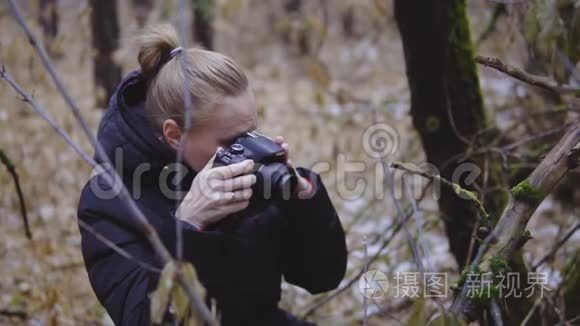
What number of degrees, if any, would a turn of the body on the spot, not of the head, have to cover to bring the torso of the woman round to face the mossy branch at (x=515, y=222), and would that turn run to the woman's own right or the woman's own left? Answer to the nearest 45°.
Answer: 0° — they already face it

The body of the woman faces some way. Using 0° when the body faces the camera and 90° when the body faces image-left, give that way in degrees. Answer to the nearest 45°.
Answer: approximately 315°

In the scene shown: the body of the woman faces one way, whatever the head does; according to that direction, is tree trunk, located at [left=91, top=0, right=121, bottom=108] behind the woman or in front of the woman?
behind

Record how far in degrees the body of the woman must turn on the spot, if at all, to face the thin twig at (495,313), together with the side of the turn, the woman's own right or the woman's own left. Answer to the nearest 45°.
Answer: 0° — they already face it

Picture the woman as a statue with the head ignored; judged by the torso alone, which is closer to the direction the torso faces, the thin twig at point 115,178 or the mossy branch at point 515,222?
the mossy branch
